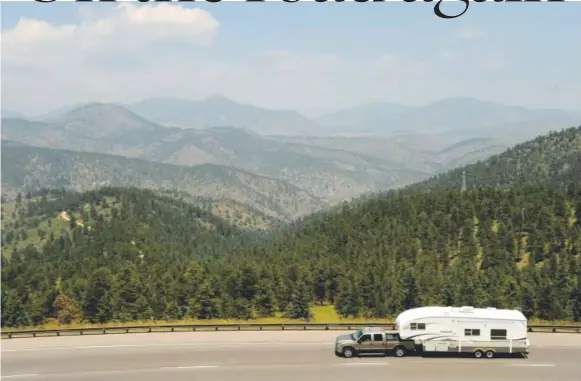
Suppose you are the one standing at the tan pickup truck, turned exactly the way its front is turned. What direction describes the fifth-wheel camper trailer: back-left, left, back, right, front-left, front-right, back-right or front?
back

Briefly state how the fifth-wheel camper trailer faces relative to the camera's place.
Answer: facing to the left of the viewer

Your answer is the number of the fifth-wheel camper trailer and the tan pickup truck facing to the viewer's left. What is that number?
2

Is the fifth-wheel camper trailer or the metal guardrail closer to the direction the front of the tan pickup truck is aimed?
the metal guardrail

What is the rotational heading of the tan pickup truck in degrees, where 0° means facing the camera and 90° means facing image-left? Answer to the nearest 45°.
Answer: approximately 90°
